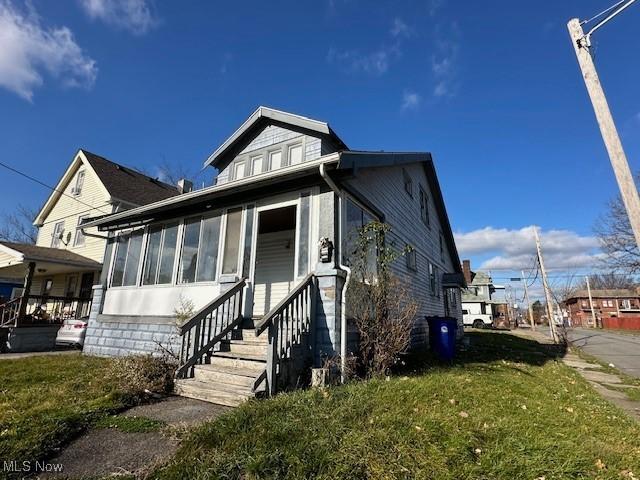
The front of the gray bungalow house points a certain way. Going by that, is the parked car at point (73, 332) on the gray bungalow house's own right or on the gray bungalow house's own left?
on the gray bungalow house's own right

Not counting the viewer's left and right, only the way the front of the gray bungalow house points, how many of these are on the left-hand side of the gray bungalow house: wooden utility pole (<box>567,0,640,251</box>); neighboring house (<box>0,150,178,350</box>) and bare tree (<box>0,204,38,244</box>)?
1

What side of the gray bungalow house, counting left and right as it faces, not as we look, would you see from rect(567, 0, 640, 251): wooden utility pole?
left
